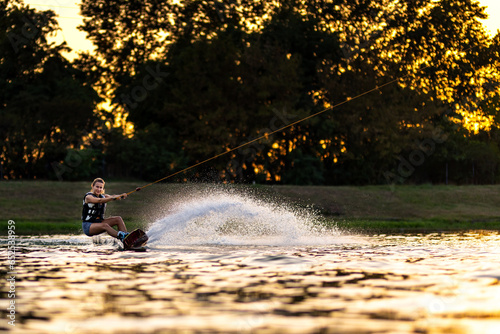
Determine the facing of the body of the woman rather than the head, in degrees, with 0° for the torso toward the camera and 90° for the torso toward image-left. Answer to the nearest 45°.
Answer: approximately 315°

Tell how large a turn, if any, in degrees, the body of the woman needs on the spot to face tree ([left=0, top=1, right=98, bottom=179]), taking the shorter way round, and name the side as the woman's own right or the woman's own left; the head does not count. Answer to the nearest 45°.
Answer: approximately 135° to the woman's own left
